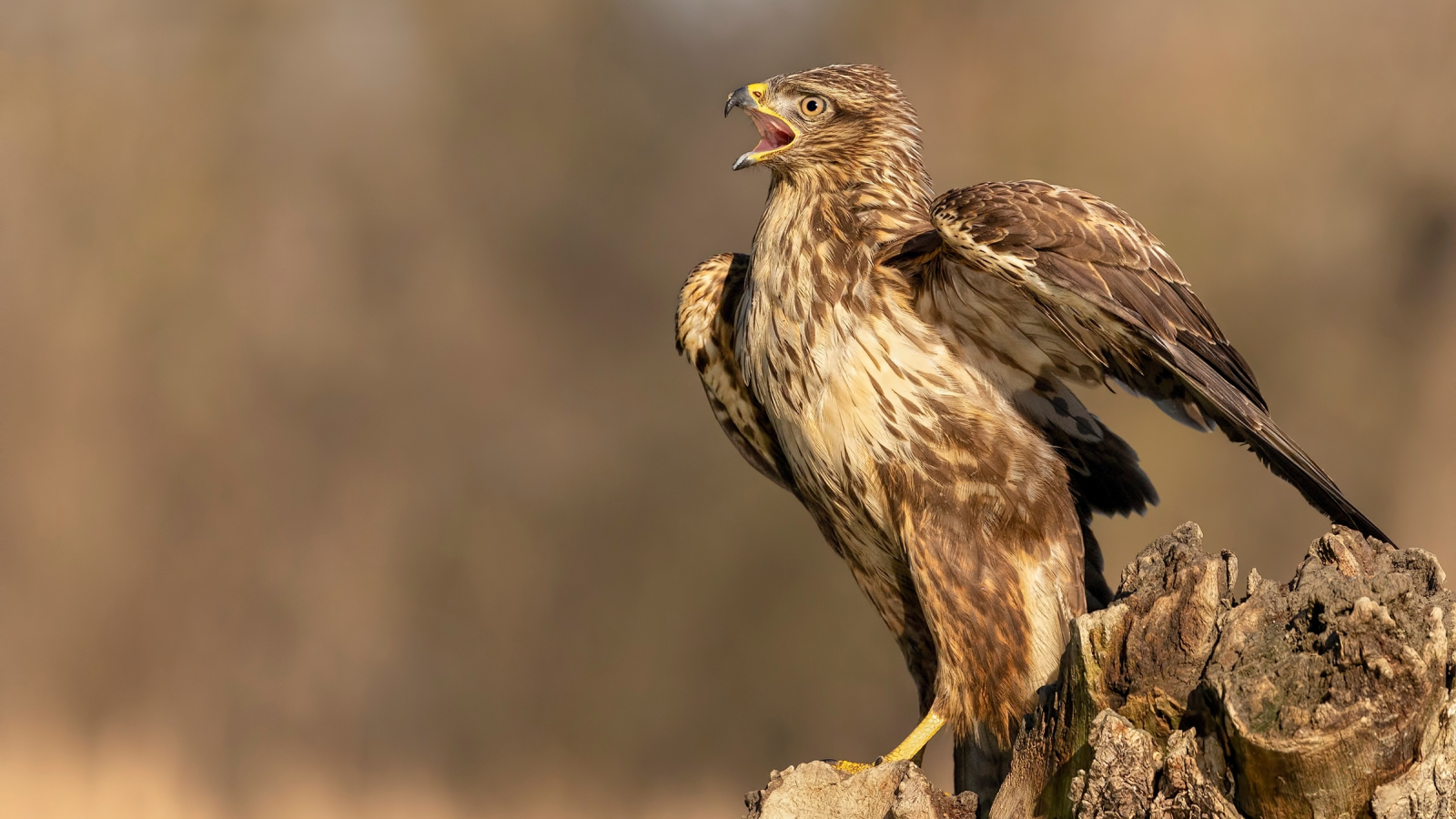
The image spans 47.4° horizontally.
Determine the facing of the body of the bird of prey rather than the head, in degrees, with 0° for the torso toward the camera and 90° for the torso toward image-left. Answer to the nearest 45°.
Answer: approximately 45°
